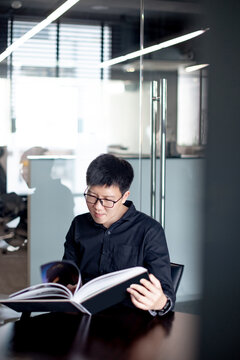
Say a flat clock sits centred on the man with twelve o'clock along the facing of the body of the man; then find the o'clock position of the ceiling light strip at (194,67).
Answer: The ceiling light strip is roughly at 5 o'clock from the man.

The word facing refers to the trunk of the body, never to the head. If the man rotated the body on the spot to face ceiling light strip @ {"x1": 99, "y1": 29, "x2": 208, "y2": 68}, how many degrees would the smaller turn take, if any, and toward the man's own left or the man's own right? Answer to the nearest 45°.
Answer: approximately 135° to the man's own right

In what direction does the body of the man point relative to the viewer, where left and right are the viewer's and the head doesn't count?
facing the viewer and to the left of the viewer

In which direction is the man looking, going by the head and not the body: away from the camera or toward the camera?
toward the camera

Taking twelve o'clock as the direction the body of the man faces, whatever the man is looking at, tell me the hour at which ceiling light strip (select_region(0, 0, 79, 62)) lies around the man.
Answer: The ceiling light strip is roughly at 4 o'clock from the man.
